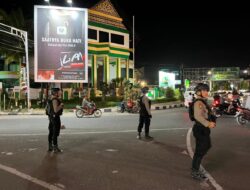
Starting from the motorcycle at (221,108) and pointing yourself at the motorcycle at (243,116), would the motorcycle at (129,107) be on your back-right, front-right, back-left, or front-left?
back-right

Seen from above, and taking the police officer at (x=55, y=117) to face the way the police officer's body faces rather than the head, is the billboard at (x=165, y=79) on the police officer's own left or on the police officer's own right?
on the police officer's own left
